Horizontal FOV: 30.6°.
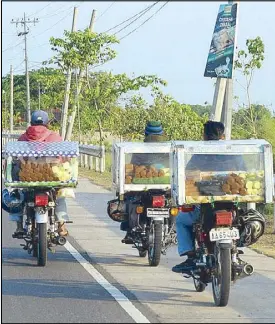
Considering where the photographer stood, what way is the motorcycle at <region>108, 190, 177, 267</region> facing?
facing away from the viewer

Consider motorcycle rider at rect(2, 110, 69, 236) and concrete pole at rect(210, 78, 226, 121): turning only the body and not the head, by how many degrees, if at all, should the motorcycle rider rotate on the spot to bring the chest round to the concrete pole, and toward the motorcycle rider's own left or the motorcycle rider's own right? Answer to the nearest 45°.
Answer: approximately 45° to the motorcycle rider's own right

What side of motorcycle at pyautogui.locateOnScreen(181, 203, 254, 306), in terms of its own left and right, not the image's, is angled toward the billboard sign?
front

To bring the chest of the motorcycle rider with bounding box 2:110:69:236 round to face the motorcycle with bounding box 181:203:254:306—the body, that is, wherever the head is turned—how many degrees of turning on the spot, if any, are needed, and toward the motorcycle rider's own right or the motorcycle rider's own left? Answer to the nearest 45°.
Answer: approximately 135° to the motorcycle rider's own right

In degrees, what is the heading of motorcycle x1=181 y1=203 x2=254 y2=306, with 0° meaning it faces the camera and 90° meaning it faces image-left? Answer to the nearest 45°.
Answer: approximately 180°

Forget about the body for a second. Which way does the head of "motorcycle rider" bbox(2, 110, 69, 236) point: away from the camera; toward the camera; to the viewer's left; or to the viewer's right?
away from the camera

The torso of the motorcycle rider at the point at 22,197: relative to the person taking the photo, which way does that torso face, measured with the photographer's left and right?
facing away from the viewer

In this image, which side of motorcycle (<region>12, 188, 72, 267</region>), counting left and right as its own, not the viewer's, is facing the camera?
back

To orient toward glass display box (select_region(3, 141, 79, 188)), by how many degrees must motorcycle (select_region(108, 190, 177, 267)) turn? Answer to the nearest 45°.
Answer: approximately 90° to its left

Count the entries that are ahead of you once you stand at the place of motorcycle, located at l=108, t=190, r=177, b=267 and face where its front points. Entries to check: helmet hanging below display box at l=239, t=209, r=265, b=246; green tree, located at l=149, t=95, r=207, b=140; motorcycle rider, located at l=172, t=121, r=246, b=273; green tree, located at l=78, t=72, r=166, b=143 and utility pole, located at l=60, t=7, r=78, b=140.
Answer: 3

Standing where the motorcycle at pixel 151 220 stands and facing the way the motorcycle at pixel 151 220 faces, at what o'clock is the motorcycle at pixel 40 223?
the motorcycle at pixel 40 223 is roughly at 9 o'clock from the motorcycle at pixel 151 220.
